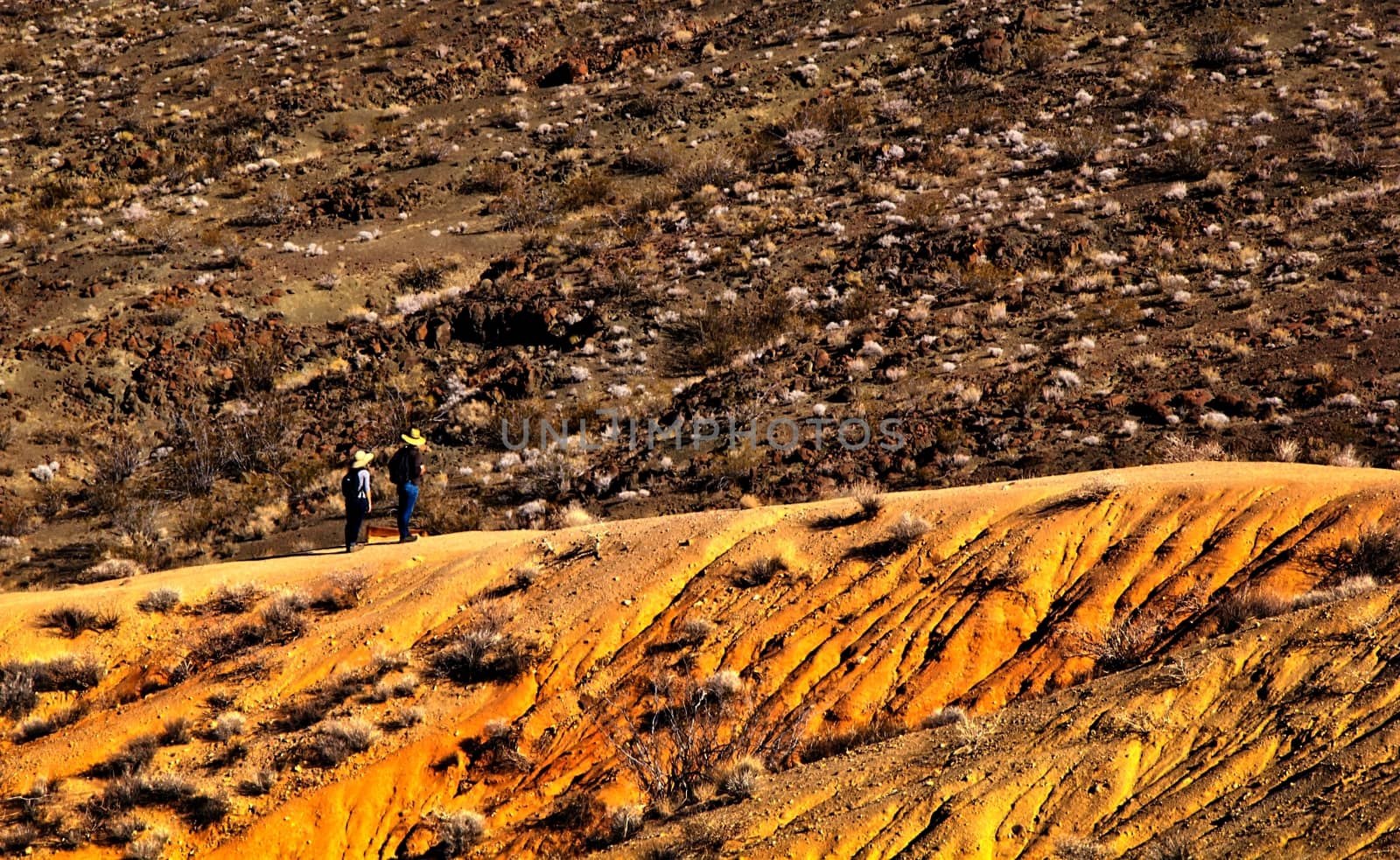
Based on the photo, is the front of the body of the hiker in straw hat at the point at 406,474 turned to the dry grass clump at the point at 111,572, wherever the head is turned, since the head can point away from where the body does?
no

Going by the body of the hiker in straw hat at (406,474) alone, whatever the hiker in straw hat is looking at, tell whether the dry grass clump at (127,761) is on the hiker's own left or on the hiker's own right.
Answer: on the hiker's own right

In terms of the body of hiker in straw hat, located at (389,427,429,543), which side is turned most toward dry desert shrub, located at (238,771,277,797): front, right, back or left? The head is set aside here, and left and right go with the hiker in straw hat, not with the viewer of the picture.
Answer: right

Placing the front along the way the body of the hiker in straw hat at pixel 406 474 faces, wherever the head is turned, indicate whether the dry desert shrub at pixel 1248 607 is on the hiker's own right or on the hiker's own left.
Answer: on the hiker's own right

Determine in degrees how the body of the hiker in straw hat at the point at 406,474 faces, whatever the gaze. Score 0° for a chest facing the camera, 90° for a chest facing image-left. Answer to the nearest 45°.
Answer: approximately 270°

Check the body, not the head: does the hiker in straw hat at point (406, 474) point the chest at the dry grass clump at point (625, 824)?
no

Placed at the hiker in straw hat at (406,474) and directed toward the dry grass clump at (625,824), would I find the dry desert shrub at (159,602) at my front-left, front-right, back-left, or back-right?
front-right

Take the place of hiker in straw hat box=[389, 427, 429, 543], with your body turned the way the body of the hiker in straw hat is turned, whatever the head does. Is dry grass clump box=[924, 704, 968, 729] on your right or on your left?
on your right

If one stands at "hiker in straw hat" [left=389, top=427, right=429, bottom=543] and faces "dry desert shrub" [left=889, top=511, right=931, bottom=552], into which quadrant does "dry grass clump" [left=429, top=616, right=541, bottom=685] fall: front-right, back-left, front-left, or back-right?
front-right

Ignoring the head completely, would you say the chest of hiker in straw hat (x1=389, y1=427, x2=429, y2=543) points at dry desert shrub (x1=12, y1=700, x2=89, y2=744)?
no

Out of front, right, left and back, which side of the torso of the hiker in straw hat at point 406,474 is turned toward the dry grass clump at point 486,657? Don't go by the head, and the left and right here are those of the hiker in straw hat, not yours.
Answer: right

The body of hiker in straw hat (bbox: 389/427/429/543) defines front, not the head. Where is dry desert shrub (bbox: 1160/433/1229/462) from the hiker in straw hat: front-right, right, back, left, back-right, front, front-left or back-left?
front

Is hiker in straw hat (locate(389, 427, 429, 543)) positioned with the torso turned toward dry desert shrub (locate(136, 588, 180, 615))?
no
